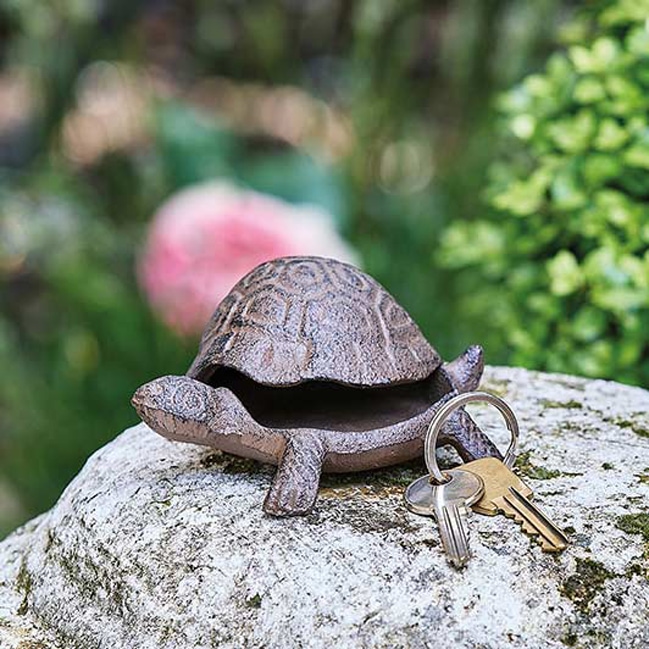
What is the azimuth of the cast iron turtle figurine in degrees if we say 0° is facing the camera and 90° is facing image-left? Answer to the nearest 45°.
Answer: approximately 45°

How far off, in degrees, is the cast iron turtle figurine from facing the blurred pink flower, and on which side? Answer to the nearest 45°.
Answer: approximately 135° to its right

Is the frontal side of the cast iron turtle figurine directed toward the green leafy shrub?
no
